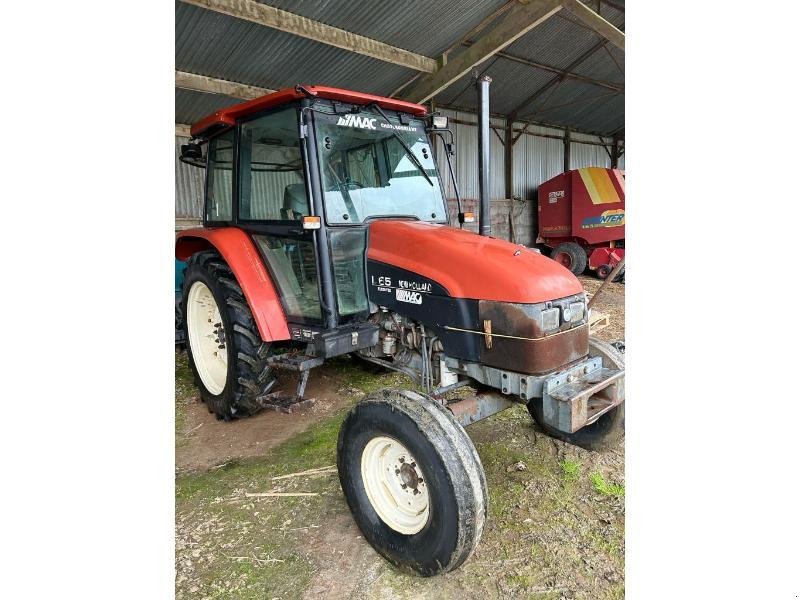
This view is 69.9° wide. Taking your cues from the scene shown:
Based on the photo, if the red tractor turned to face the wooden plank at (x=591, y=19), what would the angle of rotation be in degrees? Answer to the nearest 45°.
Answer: approximately 90° to its left

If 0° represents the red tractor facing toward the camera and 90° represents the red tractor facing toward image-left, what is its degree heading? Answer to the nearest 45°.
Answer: approximately 315°

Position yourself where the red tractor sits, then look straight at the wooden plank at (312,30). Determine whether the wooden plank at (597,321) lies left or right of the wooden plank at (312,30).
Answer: right

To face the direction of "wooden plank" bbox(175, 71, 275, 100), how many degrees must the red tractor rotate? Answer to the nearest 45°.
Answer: approximately 180°

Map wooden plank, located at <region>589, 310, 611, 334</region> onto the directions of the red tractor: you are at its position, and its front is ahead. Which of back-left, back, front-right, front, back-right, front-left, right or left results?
left

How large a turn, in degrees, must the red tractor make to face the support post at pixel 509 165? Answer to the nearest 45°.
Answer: approximately 135° to its left
